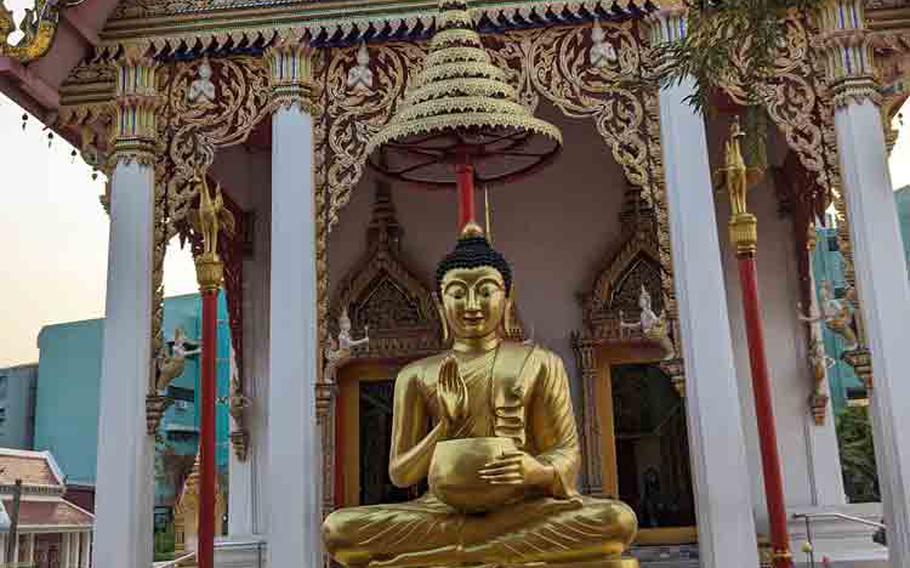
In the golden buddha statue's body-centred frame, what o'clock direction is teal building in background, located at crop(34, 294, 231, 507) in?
The teal building in background is roughly at 5 o'clock from the golden buddha statue.

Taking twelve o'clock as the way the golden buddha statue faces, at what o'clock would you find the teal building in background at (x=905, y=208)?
The teal building in background is roughly at 7 o'clock from the golden buddha statue.

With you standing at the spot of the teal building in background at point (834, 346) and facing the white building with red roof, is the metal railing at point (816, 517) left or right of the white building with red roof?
left

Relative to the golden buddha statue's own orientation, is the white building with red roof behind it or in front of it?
behind

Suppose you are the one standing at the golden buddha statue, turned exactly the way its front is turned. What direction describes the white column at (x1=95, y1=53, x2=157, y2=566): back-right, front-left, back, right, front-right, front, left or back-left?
back-right

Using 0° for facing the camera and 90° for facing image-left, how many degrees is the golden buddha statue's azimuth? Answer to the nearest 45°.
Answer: approximately 0°

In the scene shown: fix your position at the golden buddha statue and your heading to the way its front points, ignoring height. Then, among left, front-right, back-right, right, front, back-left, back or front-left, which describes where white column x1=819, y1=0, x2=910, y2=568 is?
back-left

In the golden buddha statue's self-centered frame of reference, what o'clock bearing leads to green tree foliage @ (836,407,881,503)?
The green tree foliage is roughly at 7 o'clock from the golden buddha statue.

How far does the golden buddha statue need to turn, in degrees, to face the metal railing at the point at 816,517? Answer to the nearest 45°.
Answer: approximately 135° to its left

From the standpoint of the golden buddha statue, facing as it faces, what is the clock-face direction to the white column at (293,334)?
The white column is roughly at 5 o'clock from the golden buddha statue.
